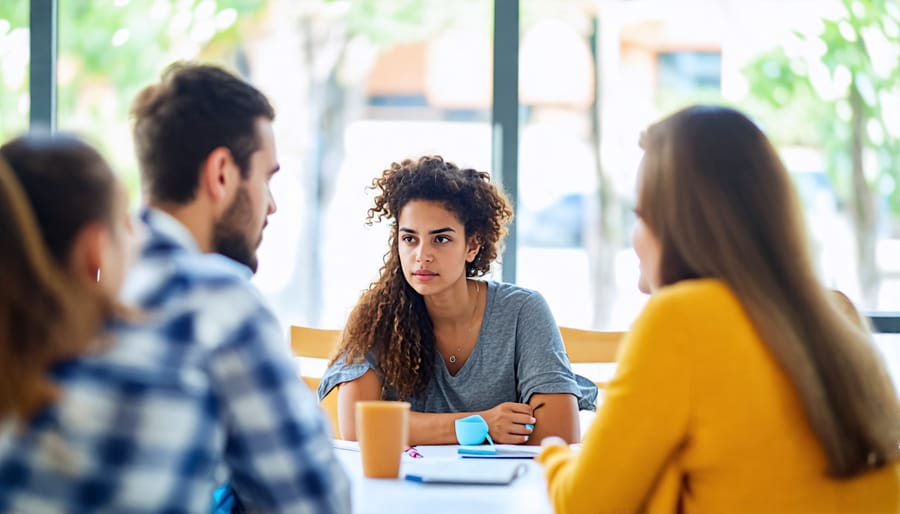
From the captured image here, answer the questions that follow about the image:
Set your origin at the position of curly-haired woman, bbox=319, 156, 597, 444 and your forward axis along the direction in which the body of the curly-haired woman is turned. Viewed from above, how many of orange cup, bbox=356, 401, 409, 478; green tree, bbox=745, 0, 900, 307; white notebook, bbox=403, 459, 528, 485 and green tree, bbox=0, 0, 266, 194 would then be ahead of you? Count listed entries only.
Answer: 2

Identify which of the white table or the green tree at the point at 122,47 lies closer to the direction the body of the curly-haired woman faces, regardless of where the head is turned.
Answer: the white table

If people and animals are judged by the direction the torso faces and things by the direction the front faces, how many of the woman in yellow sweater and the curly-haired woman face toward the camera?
1

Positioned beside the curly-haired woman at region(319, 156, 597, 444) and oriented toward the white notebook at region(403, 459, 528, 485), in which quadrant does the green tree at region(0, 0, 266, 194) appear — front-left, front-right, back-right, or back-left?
back-right

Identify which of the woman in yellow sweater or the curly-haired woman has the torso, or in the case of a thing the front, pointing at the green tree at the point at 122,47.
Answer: the woman in yellow sweater

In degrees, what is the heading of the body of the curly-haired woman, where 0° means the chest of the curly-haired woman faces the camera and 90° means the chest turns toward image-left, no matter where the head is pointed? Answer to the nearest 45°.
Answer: approximately 0°

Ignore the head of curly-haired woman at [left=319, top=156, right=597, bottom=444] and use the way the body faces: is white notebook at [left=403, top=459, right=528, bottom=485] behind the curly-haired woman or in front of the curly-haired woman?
in front

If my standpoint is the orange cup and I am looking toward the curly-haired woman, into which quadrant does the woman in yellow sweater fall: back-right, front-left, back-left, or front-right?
back-right

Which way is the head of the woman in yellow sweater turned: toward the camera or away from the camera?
away from the camera

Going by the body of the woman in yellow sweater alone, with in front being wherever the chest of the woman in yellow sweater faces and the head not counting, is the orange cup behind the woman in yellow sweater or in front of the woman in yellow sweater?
in front

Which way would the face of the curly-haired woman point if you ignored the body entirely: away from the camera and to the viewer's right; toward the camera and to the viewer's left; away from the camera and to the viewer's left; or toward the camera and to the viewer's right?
toward the camera and to the viewer's left

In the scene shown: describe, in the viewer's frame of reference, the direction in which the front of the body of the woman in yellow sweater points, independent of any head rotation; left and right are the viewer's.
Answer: facing away from the viewer and to the left of the viewer

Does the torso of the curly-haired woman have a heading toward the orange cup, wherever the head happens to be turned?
yes
